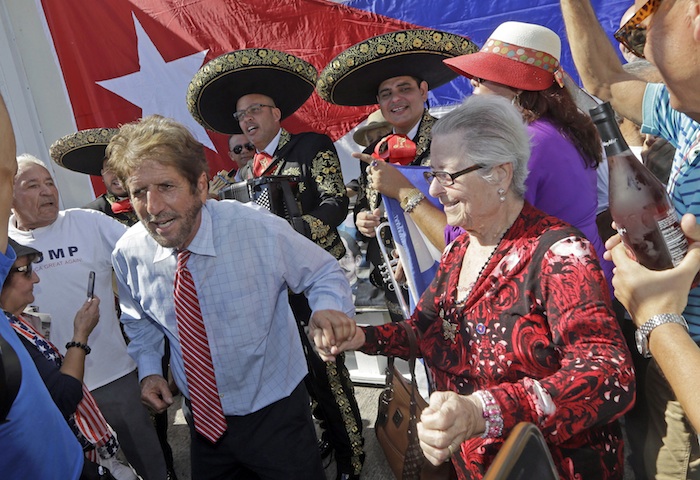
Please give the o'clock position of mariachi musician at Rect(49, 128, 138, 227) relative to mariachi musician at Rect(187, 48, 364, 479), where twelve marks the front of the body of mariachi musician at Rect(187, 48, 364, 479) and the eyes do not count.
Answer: mariachi musician at Rect(49, 128, 138, 227) is roughly at 3 o'clock from mariachi musician at Rect(187, 48, 364, 479).

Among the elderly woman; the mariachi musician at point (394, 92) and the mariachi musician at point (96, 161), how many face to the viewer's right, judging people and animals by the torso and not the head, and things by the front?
0

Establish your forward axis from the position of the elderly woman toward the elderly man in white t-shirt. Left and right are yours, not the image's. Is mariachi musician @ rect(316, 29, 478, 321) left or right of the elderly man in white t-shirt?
right

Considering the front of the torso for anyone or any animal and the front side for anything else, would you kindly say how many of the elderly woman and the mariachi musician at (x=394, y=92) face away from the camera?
0

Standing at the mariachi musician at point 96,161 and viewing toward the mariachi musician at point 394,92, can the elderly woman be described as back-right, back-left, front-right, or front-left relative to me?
front-right

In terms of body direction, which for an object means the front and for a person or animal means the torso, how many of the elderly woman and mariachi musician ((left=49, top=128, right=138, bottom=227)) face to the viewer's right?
0

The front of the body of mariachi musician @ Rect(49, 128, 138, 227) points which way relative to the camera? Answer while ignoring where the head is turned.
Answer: toward the camera

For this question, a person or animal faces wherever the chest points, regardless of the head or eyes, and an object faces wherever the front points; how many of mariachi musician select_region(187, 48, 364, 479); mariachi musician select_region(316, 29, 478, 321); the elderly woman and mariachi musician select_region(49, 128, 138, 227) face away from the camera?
0

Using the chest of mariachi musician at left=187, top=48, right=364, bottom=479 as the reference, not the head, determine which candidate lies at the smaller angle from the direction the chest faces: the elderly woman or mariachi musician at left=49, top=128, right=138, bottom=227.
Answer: the elderly woman

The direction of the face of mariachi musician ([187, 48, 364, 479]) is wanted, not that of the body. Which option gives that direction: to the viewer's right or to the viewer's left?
to the viewer's left

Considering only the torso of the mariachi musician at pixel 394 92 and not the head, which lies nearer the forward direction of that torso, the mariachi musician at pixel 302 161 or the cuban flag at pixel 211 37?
the mariachi musician

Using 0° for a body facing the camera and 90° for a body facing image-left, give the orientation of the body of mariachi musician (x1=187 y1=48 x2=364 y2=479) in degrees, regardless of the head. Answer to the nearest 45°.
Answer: approximately 45°

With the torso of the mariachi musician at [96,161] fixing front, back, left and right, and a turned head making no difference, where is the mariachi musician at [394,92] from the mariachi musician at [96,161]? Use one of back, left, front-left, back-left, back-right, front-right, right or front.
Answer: front-left

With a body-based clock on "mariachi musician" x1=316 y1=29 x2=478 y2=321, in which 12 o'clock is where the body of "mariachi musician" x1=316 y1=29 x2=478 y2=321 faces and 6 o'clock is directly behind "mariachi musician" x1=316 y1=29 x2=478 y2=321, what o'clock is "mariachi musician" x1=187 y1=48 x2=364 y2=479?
"mariachi musician" x1=187 y1=48 x2=364 y2=479 is roughly at 2 o'clock from "mariachi musician" x1=316 y1=29 x2=478 y2=321.

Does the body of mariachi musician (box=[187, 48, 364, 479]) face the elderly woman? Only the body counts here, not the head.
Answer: no

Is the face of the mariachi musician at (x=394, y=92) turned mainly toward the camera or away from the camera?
toward the camera
